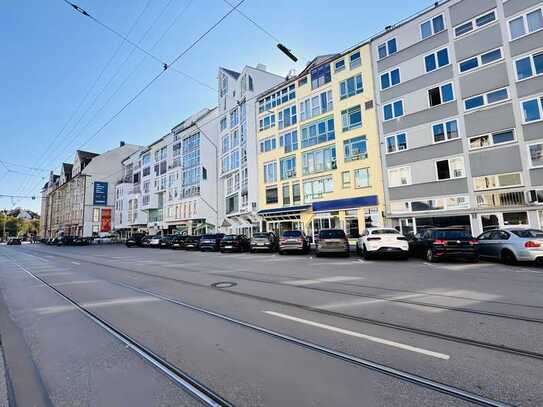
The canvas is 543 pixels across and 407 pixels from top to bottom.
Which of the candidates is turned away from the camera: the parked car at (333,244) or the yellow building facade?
the parked car

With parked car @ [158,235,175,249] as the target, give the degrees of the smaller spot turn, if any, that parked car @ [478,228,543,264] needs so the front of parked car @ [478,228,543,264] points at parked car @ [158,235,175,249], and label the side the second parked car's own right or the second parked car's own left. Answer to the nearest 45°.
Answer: approximately 45° to the second parked car's own left

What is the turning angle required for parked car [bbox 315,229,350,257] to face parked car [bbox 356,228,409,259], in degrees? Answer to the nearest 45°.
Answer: approximately 135° to its right

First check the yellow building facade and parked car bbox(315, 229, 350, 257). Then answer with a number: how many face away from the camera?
1

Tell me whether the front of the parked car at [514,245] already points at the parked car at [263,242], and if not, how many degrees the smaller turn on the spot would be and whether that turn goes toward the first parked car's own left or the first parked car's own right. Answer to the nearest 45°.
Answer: approximately 45° to the first parked car's own left

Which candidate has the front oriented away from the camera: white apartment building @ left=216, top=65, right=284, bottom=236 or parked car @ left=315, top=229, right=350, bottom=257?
the parked car

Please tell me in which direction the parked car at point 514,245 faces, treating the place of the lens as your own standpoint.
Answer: facing away from the viewer and to the left of the viewer

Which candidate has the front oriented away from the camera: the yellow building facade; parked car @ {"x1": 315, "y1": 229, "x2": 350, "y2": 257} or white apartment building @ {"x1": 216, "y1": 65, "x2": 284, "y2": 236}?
the parked car

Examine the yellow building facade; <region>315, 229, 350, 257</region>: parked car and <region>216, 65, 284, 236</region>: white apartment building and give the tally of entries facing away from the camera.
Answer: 1

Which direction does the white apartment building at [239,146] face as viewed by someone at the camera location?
facing the viewer and to the left of the viewer

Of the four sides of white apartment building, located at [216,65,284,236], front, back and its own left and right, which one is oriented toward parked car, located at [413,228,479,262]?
left

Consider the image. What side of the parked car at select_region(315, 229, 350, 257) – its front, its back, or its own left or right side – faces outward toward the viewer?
back
